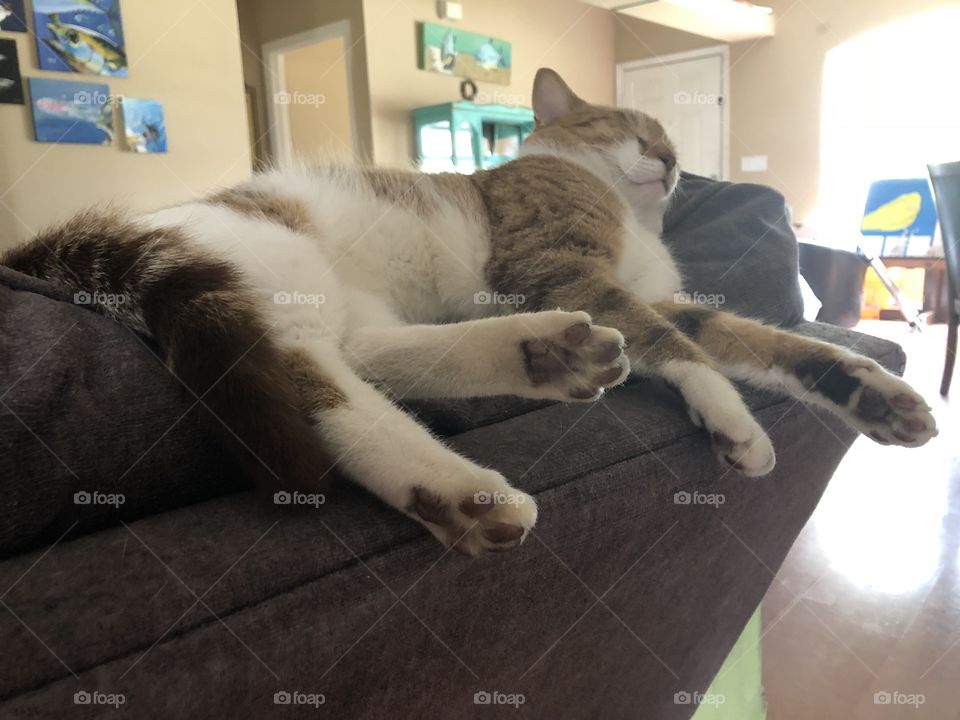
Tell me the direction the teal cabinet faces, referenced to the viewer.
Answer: facing the viewer and to the right of the viewer

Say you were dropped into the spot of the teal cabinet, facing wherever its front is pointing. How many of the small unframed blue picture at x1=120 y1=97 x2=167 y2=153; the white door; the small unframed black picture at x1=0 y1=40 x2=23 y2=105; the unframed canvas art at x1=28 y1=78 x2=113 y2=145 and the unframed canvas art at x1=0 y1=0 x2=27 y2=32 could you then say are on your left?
1

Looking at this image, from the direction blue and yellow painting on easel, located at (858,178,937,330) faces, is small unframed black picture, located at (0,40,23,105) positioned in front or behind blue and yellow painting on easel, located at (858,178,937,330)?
in front

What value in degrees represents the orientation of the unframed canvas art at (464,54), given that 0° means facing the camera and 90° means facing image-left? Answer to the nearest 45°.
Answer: approximately 315°

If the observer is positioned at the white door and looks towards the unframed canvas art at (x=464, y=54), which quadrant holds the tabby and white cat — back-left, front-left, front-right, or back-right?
front-left

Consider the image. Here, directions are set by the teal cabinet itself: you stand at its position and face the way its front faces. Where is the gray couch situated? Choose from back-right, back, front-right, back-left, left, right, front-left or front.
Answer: front-right

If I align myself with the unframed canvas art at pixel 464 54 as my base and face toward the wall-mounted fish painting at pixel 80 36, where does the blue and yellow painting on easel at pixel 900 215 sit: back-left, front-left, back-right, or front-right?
back-left

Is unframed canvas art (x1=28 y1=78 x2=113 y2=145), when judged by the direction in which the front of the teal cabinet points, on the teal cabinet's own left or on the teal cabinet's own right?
on the teal cabinet's own right
